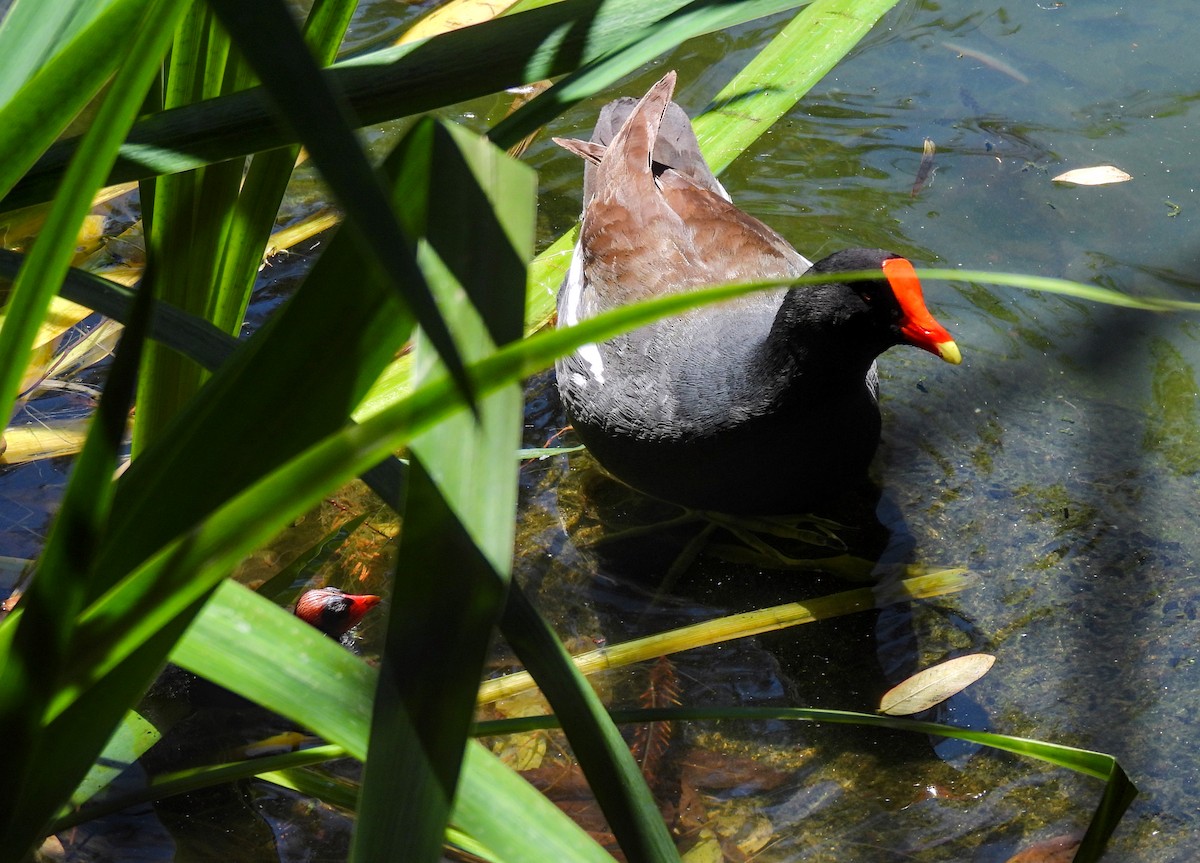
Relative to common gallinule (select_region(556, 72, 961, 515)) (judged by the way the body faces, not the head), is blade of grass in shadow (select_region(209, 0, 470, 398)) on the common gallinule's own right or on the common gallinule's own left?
on the common gallinule's own right

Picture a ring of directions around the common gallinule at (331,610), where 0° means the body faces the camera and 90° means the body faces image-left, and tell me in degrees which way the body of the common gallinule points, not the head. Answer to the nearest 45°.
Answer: approximately 270°

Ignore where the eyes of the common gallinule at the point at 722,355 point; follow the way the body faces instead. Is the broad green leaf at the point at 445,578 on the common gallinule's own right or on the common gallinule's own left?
on the common gallinule's own right

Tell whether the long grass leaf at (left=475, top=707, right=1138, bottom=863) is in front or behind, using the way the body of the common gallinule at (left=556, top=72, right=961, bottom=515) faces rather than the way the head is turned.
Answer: in front

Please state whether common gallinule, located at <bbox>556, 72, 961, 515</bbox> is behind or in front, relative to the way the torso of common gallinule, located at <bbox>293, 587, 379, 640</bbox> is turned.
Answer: in front

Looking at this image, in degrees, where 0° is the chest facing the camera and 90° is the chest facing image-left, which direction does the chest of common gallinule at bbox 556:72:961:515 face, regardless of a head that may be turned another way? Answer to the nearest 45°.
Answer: approximately 315°

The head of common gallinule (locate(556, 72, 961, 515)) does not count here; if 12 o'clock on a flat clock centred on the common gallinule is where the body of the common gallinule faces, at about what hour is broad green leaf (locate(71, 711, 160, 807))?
The broad green leaf is roughly at 3 o'clock from the common gallinule.
